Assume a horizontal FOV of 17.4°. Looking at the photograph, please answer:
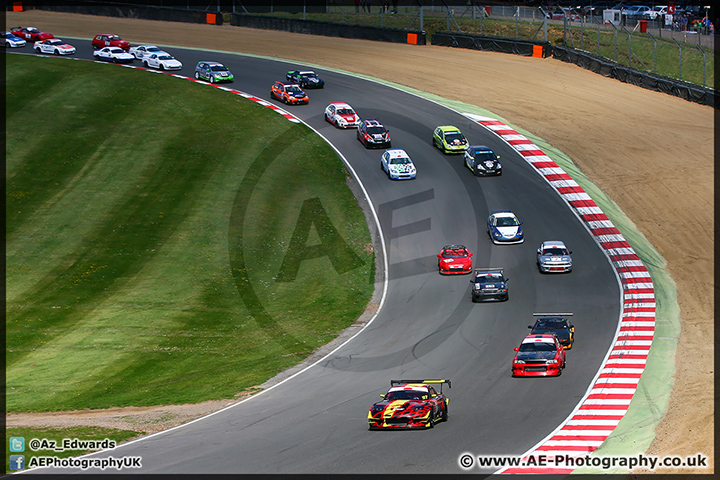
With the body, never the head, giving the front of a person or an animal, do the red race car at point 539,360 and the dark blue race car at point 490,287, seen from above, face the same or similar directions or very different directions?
same or similar directions

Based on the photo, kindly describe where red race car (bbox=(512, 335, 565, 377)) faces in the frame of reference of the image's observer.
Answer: facing the viewer

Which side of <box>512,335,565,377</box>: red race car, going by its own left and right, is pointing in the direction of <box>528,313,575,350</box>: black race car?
back

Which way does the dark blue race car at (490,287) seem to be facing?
toward the camera

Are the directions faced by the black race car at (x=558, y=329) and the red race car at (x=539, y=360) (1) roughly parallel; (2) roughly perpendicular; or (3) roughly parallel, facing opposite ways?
roughly parallel

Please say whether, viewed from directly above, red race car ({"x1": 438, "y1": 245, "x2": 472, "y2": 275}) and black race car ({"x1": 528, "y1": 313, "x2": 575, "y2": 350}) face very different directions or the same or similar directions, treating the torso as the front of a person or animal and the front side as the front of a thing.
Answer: same or similar directions

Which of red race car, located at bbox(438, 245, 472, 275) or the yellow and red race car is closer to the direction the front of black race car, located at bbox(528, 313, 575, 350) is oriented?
the yellow and red race car

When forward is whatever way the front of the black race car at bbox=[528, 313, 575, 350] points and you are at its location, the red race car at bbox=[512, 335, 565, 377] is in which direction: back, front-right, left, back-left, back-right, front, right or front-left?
front

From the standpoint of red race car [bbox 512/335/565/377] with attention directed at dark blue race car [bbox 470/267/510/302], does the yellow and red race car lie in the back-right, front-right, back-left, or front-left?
back-left

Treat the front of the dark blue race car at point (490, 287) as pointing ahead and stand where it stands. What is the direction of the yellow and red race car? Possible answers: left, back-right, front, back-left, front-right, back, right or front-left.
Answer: front

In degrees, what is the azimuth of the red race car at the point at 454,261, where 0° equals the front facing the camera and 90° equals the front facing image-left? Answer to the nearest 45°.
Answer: approximately 0°

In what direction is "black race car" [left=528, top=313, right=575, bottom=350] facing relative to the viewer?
toward the camera
